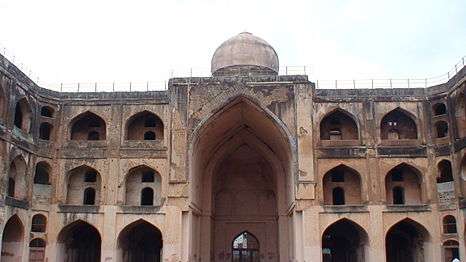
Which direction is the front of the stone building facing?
toward the camera
